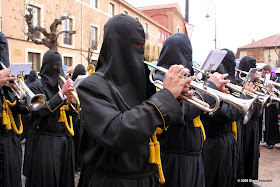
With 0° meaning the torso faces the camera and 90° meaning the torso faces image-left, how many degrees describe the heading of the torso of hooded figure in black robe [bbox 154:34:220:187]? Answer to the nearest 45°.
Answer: approximately 315°

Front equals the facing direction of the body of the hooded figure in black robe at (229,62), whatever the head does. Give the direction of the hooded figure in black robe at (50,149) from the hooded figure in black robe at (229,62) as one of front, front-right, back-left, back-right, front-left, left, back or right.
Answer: right

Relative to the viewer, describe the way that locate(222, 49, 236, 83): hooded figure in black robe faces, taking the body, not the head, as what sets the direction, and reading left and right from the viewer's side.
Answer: facing the viewer and to the right of the viewer

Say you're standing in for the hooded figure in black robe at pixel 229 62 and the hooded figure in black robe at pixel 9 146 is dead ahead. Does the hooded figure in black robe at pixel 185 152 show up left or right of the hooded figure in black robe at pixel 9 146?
left

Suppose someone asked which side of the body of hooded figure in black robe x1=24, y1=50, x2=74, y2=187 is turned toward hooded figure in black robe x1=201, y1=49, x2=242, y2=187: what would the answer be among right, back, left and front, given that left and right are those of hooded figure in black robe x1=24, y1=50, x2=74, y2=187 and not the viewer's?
front

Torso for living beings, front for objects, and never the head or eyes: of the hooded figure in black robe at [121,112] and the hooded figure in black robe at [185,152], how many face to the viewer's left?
0
